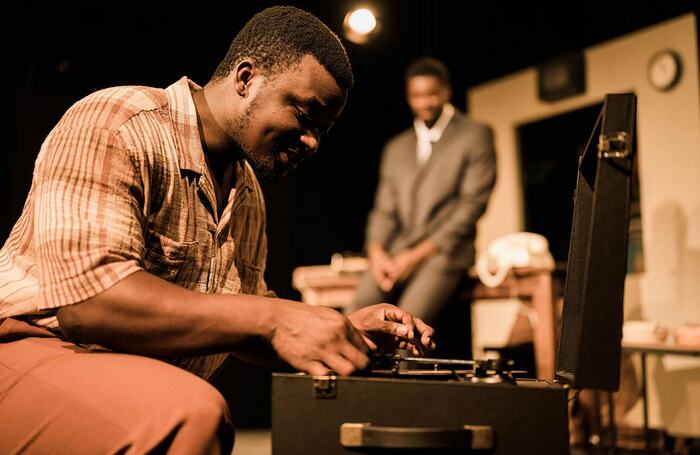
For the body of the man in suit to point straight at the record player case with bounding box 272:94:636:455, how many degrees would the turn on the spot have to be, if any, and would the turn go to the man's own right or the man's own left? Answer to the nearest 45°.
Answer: approximately 45° to the man's own left

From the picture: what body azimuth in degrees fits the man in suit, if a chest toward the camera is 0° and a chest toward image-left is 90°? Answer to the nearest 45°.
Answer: approximately 45°

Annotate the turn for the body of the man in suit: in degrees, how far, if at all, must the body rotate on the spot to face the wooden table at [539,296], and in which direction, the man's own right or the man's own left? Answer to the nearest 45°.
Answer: approximately 135° to the man's own left

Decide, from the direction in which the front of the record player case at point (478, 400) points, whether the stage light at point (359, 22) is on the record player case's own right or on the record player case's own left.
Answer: on the record player case's own right

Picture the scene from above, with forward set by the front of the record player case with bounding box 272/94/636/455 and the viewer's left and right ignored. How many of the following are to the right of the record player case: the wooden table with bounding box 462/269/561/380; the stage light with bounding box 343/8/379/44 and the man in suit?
3

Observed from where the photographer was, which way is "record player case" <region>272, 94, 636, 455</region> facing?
facing to the left of the viewer

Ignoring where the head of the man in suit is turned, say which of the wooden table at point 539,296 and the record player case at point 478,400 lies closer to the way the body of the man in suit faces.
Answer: the record player case

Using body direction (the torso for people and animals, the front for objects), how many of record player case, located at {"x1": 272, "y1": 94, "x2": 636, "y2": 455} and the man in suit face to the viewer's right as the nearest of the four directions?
0

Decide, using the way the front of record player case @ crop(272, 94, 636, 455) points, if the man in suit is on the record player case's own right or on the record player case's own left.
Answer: on the record player case's own right

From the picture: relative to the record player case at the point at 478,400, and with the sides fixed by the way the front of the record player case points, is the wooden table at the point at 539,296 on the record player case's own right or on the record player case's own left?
on the record player case's own right
